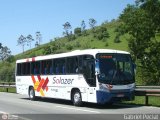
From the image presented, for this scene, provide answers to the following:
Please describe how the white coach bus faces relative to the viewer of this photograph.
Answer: facing the viewer and to the right of the viewer

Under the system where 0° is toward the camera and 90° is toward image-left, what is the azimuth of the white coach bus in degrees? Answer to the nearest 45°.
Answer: approximately 315°
